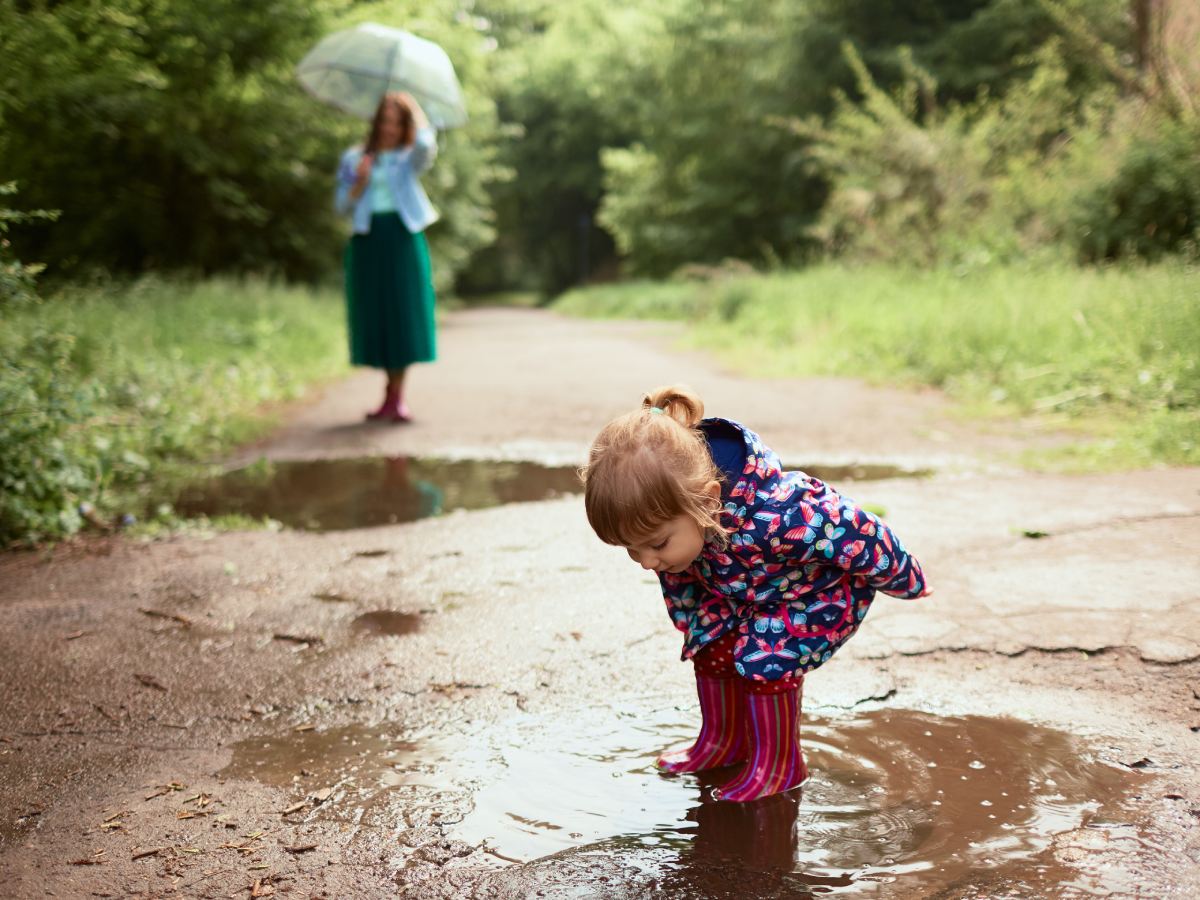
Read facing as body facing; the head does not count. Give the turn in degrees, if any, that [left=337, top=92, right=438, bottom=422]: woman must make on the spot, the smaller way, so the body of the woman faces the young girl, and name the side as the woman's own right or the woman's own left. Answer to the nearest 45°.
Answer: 0° — they already face them

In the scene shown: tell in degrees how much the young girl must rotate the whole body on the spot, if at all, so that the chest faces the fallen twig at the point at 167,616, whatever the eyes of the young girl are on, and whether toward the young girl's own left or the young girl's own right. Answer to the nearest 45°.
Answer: approximately 90° to the young girl's own right

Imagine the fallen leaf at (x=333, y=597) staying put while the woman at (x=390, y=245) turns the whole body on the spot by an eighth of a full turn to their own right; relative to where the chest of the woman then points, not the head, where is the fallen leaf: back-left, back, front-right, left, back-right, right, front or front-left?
front-left

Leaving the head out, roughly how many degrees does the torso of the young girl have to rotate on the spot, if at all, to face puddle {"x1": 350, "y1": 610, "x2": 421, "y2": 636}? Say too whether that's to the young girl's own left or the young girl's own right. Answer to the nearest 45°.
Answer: approximately 90° to the young girl's own right

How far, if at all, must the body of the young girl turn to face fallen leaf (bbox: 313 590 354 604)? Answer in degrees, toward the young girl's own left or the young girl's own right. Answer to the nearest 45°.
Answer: approximately 90° to the young girl's own right

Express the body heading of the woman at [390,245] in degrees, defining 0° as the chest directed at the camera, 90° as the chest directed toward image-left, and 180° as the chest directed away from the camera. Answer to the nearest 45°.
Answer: approximately 0°

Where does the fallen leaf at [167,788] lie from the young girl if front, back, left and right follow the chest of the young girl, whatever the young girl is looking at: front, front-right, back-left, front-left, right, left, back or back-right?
front-right

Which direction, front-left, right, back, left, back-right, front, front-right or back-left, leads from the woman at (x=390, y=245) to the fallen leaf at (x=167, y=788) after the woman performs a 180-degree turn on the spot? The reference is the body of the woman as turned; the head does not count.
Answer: back

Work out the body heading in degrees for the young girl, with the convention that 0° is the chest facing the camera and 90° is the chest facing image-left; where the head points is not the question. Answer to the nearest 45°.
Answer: approximately 45°

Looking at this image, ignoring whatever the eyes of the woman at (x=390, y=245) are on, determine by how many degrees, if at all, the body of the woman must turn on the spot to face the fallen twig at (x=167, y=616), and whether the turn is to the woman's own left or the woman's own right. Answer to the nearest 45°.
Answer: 0° — they already face it
